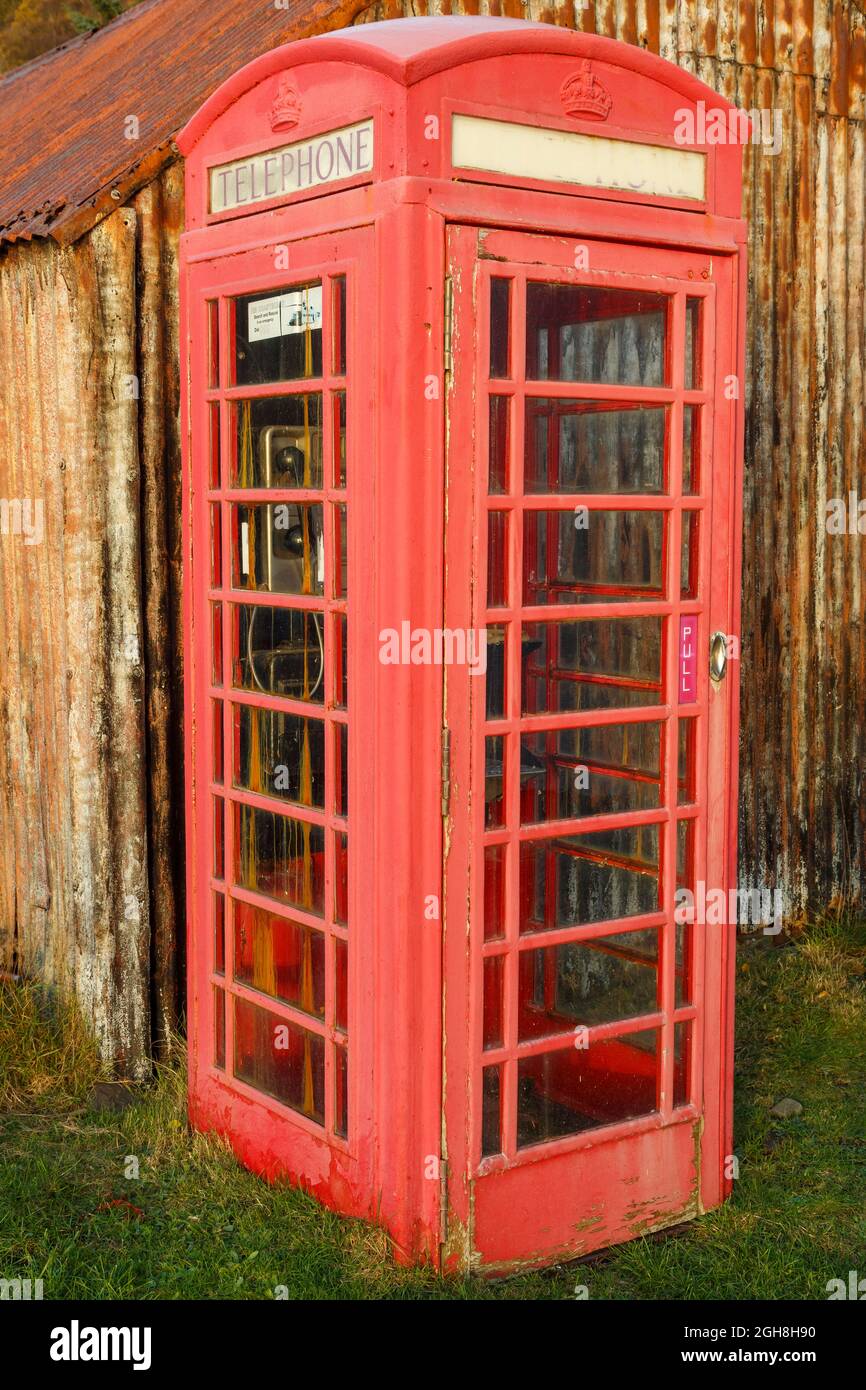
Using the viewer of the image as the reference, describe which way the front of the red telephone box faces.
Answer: facing the viewer and to the right of the viewer
